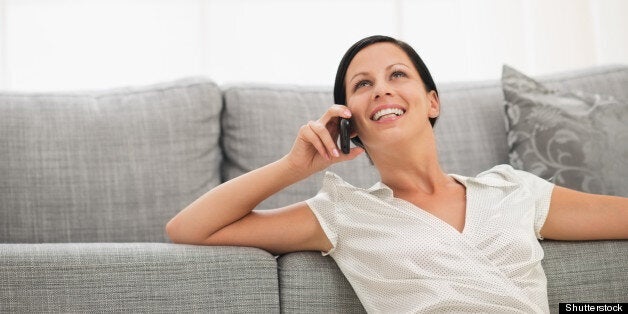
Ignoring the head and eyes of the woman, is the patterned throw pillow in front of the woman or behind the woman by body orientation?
behind

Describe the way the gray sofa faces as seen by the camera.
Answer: facing the viewer

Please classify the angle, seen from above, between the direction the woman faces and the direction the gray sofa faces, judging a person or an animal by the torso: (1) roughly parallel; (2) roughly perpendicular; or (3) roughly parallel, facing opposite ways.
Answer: roughly parallel

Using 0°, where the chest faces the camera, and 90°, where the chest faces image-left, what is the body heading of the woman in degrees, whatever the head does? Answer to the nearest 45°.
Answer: approximately 0°
